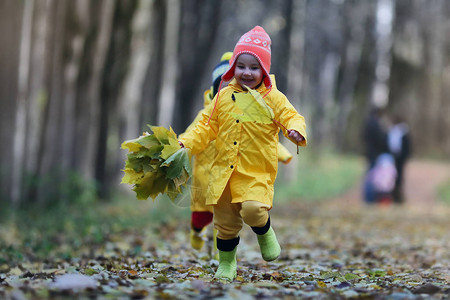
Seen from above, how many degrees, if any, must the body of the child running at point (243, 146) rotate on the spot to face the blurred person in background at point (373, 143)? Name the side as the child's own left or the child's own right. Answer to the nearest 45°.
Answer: approximately 180°

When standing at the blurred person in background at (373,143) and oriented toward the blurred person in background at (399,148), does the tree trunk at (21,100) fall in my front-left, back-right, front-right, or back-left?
back-right

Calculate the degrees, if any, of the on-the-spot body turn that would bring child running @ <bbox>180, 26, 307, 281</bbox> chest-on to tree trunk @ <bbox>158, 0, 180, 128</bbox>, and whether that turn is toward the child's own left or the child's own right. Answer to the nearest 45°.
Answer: approximately 180°

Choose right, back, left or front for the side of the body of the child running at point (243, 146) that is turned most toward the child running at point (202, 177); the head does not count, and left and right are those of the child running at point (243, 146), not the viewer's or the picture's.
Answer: back

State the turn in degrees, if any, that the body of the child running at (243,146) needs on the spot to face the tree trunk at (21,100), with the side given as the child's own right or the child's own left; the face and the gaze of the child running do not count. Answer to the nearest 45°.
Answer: approximately 135° to the child's own right

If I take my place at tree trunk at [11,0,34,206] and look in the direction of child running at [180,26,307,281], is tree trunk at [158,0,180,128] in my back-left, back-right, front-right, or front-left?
back-left

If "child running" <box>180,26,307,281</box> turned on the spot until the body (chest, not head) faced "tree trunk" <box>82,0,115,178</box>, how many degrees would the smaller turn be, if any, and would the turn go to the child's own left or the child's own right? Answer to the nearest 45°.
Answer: approximately 180°

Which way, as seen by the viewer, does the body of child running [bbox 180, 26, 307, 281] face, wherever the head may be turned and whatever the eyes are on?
toward the camera

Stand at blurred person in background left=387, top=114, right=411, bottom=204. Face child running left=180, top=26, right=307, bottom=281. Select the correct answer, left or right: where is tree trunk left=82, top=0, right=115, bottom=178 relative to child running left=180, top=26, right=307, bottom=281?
right

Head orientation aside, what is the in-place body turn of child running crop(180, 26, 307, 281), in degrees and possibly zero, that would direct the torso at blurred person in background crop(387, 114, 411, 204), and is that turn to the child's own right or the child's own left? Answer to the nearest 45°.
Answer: approximately 180°
